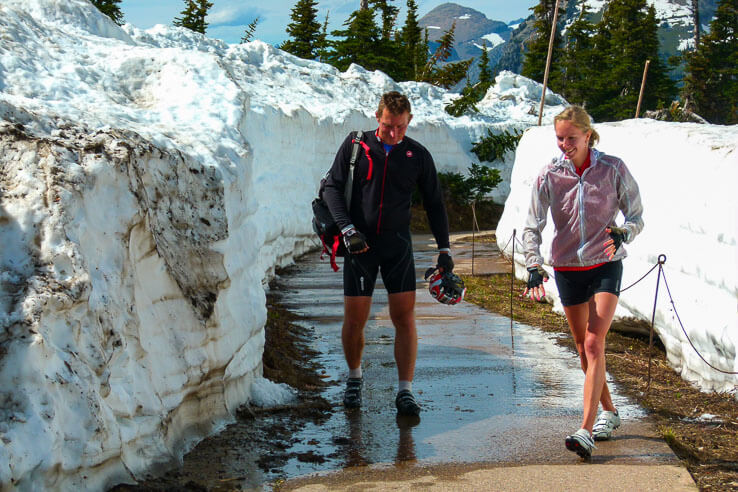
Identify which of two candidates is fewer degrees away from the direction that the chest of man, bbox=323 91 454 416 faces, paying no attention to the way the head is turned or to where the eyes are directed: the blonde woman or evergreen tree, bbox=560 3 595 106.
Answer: the blonde woman

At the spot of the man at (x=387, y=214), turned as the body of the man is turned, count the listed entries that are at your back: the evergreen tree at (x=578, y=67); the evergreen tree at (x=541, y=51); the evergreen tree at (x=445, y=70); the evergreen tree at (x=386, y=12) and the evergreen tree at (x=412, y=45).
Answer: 5

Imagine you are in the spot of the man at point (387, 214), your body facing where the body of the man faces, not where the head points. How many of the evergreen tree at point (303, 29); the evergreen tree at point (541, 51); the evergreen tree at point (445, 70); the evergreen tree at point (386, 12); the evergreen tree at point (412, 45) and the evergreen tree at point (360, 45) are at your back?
6

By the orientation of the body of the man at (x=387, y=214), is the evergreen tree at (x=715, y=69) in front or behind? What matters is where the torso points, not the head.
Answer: behind

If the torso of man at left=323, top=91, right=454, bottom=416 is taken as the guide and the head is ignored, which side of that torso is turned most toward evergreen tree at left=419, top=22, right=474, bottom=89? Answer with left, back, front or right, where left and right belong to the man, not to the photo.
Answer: back

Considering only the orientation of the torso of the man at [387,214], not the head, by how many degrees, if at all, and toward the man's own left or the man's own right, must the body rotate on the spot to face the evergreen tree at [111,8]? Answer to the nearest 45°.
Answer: approximately 180°

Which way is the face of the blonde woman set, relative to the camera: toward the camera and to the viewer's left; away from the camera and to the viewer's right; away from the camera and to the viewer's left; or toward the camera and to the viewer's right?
toward the camera and to the viewer's left

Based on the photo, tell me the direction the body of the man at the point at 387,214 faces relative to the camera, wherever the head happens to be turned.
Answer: toward the camera

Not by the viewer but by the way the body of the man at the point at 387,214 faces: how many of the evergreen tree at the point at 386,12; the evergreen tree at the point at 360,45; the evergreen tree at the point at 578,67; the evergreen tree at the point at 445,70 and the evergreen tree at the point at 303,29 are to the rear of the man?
5

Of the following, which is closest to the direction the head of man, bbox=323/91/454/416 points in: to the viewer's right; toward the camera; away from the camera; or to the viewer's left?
toward the camera

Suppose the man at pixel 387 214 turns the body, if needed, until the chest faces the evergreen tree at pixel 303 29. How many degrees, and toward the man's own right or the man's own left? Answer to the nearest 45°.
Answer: approximately 180°

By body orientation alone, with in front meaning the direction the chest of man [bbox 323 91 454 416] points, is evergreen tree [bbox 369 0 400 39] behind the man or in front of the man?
behind

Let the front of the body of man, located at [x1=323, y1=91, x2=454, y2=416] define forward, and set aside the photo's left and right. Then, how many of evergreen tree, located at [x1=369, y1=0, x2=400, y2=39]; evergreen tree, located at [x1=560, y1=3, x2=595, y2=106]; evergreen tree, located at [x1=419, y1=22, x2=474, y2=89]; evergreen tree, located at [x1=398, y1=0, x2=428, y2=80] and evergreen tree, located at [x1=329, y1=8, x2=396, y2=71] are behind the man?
5

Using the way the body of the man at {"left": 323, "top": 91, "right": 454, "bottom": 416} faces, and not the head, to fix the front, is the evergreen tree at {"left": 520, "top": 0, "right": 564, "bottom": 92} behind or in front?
behind
